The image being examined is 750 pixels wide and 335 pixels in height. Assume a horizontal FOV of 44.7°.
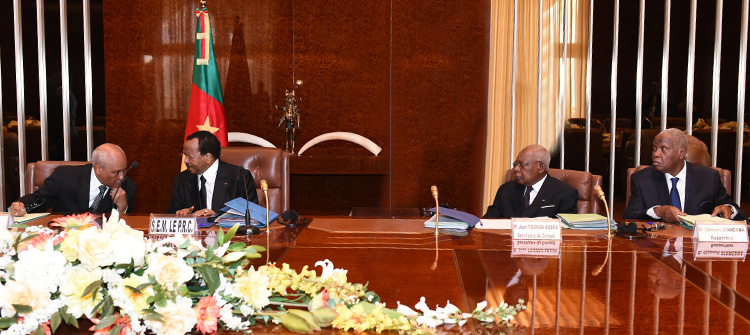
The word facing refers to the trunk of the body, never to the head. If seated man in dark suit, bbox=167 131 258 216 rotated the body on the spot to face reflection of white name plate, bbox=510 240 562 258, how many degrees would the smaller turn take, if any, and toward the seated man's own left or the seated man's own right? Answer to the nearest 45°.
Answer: approximately 90° to the seated man's own left

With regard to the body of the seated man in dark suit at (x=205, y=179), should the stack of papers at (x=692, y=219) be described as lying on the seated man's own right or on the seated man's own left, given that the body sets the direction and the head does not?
on the seated man's own left

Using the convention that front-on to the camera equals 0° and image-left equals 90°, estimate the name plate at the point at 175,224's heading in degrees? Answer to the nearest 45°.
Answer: approximately 0°

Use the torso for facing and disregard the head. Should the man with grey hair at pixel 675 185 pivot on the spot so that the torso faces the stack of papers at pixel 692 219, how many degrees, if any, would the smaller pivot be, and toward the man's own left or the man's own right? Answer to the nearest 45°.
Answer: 0° — they already face it
